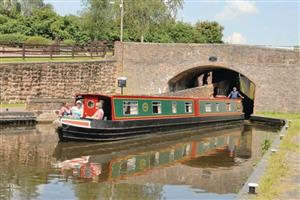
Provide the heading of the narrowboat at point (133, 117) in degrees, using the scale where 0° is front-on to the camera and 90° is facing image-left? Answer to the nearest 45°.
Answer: approximately 45°

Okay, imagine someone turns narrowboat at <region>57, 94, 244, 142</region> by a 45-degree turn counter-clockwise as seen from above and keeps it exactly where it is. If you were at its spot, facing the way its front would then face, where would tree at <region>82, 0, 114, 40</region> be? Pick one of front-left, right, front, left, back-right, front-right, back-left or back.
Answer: back

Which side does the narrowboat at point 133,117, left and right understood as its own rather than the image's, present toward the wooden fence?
right

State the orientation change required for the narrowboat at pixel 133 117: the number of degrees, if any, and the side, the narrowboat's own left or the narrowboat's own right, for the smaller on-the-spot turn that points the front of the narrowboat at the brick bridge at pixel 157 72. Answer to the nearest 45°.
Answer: approximately 135° to the narrowboat's own right

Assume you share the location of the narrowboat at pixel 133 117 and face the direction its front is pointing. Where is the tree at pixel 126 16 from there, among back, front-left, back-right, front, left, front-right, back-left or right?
back-right
